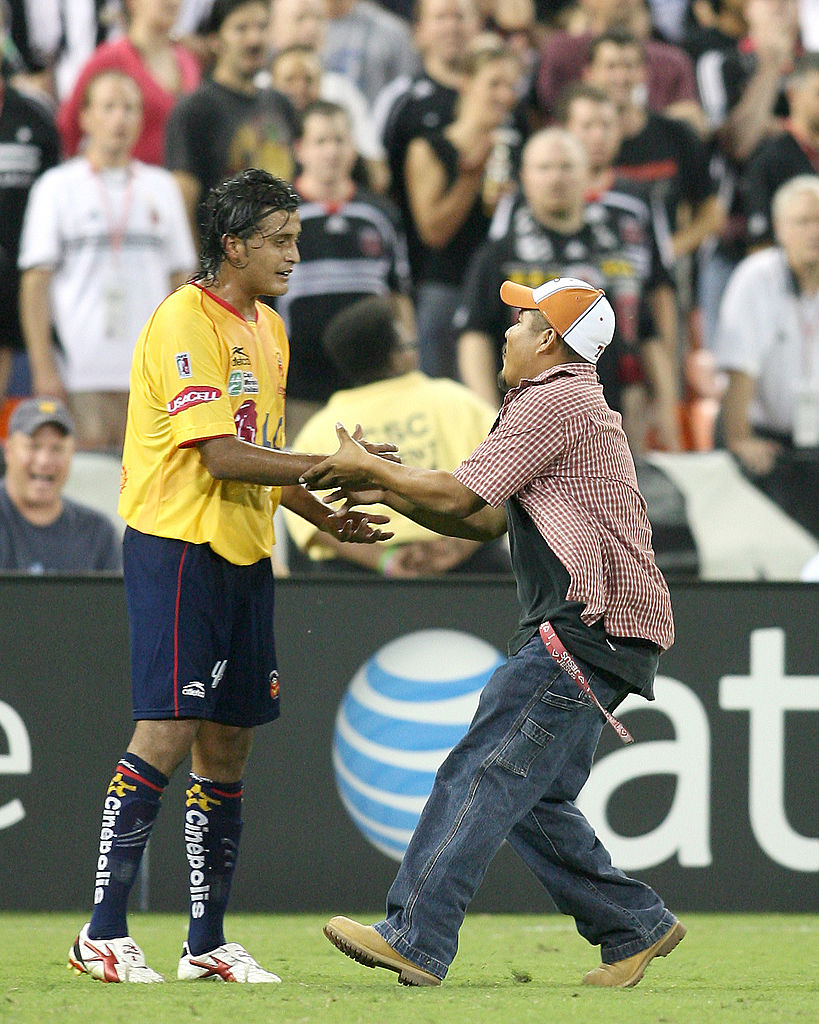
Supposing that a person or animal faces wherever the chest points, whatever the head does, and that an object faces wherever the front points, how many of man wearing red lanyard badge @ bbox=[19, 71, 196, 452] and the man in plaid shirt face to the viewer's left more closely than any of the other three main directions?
1

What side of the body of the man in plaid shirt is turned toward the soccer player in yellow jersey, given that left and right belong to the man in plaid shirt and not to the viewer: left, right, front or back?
front

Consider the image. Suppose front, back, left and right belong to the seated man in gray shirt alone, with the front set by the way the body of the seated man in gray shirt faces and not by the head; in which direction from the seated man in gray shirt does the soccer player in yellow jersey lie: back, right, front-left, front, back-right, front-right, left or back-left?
front

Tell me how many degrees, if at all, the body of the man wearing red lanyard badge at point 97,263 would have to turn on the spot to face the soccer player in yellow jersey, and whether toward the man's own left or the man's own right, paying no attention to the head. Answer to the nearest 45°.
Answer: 0° — they already face them

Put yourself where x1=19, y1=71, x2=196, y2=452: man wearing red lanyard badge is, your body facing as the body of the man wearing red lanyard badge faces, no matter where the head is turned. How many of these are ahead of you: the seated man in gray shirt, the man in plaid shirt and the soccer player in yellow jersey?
3

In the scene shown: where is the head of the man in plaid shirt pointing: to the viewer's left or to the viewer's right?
to the viewer's left

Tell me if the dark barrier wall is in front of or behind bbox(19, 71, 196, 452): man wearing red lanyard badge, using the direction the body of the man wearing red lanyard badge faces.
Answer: in front

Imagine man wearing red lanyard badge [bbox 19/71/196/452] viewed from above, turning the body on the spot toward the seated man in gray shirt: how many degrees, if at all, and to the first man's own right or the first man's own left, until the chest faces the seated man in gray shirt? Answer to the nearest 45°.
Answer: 0° — they already face them

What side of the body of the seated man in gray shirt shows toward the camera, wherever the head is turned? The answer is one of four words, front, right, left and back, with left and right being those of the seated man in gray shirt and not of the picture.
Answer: front

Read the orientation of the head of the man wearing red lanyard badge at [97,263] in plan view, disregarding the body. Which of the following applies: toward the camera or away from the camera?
toward the camera

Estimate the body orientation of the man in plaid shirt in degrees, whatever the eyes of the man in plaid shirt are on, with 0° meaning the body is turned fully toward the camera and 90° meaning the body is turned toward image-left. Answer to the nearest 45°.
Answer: approximately 90°

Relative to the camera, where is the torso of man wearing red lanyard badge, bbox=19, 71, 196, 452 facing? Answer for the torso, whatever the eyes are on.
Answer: toward the camera

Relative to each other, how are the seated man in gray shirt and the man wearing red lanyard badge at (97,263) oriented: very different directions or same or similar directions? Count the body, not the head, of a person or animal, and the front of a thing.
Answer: same or similar directions

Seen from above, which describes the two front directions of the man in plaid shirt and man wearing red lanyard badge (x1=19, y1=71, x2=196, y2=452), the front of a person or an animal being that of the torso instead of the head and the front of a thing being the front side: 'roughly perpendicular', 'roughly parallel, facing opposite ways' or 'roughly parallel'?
roughly perpendicular
